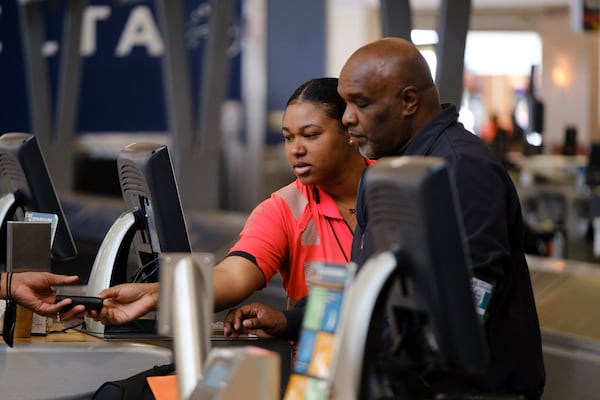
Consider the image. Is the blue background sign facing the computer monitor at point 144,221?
yes

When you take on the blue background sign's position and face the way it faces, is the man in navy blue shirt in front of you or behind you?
in front

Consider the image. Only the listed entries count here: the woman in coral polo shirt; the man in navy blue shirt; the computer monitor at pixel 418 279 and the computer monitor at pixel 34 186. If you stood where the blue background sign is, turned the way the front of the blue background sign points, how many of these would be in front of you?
4

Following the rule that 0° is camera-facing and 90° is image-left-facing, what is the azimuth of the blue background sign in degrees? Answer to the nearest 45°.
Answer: approximately 0°

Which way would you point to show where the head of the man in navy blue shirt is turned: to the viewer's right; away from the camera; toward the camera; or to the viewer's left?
to the viewer's left

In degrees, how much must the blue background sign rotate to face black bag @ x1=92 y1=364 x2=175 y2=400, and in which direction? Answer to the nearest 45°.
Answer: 0° — it already faces it

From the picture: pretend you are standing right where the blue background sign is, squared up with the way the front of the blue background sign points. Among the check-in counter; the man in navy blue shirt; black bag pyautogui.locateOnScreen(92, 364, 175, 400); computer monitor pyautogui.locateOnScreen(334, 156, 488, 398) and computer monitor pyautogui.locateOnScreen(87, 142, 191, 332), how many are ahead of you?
5

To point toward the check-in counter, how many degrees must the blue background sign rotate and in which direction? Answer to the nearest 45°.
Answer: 0° — it already faces it

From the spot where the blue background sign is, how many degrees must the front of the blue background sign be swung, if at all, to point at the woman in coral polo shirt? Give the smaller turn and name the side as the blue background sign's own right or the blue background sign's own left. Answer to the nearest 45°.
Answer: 0° — it already faces them

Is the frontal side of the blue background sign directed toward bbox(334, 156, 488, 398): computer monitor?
yes
